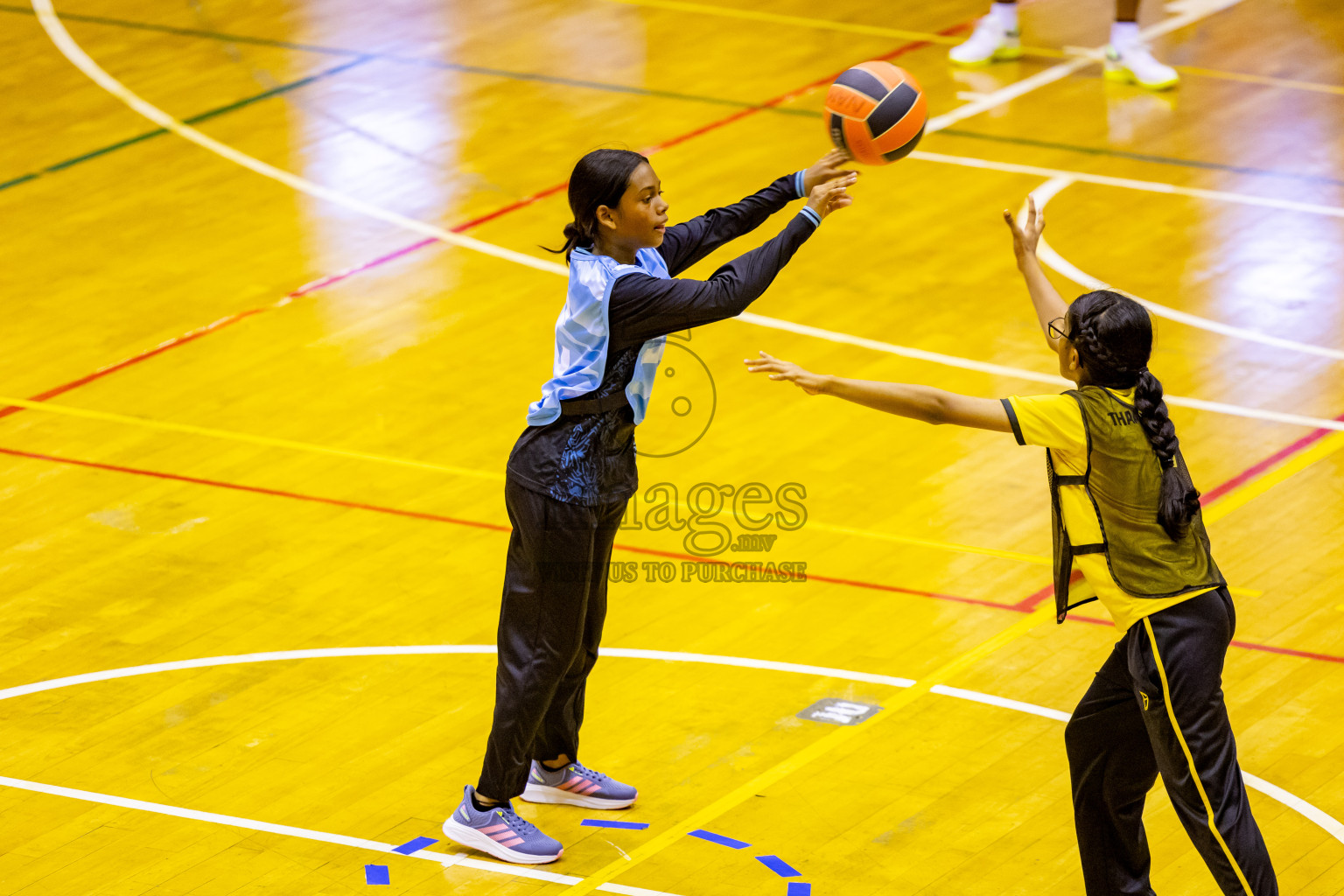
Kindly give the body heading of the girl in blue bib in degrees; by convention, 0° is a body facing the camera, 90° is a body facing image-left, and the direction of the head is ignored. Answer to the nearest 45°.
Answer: approximately 270°

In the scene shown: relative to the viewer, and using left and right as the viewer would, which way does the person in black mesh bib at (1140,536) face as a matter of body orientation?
facing away from the viewer and to the left of the viewer

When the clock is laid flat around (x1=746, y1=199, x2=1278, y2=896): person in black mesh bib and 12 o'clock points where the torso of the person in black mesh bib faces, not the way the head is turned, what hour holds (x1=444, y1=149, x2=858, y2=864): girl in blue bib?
The girl in blue bib is roughly at 11 o'clock from the person in black mesh bib.

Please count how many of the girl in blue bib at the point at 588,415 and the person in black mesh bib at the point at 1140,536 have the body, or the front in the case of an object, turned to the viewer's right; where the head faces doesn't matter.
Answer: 1

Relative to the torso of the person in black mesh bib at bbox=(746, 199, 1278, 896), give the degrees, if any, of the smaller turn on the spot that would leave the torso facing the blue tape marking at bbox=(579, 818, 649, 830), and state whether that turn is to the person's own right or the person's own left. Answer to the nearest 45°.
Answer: approximately 45° to the person's own left

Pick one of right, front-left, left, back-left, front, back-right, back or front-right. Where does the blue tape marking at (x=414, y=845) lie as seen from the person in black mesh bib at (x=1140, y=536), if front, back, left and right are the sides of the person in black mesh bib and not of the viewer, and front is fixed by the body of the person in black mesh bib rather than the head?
front-left

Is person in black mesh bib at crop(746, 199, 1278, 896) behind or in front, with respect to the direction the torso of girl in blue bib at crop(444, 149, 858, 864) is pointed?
in front

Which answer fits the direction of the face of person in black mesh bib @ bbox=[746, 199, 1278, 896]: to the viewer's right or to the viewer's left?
to the viewer's left

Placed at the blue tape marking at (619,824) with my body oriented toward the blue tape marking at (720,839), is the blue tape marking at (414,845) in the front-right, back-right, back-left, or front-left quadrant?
back-right
